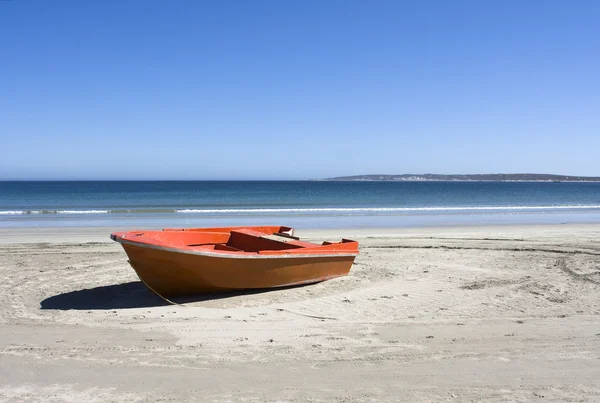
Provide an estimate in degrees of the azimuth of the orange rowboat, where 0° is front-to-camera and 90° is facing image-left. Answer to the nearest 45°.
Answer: approximately 45°
